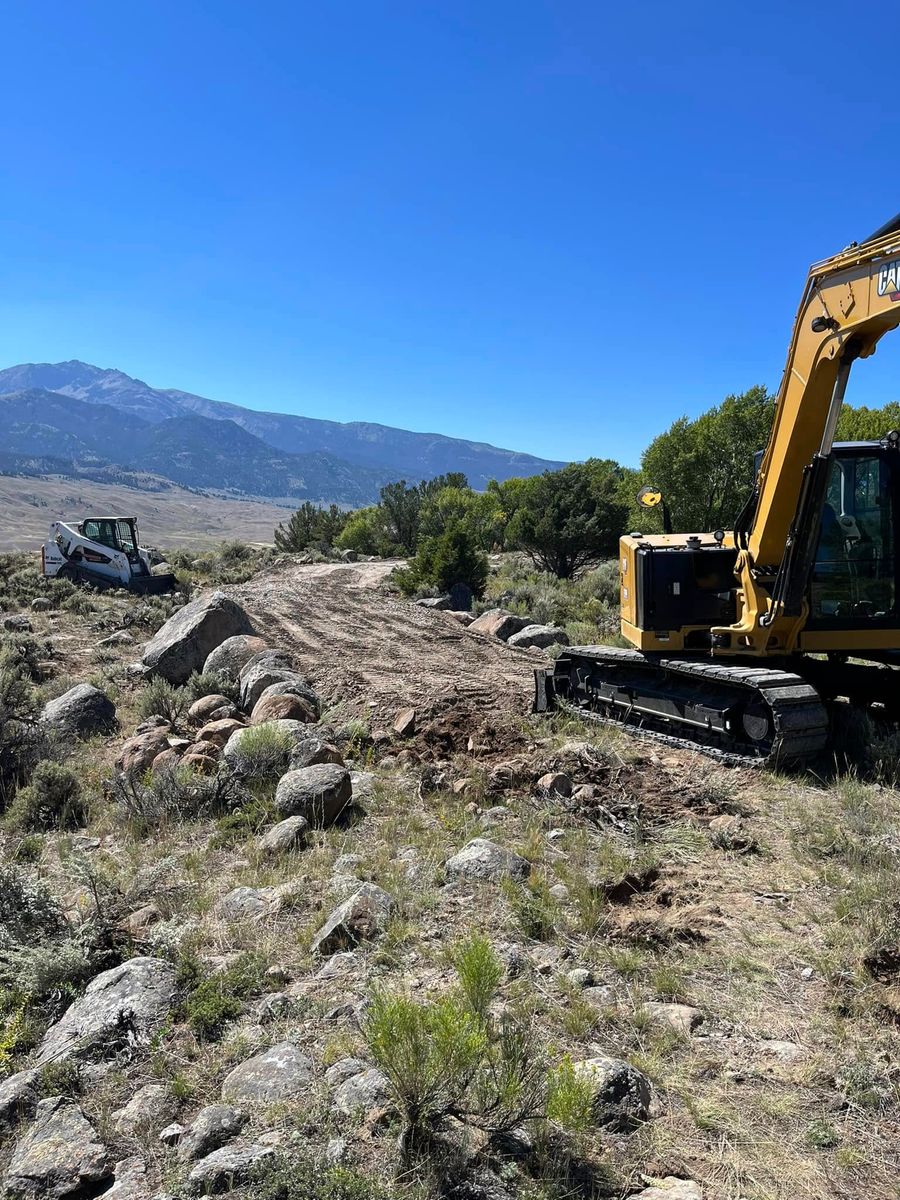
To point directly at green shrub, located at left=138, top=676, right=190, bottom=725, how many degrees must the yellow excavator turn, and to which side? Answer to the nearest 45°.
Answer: approximately 135° to its right

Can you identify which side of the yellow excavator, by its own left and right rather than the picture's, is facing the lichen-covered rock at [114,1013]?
right

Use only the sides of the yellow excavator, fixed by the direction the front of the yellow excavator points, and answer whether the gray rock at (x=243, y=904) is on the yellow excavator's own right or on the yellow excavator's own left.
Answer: on the yellow excavator's own right

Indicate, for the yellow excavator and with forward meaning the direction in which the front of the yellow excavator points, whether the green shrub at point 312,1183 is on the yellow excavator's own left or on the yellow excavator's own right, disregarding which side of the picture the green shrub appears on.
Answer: on the yellow excavator's own right

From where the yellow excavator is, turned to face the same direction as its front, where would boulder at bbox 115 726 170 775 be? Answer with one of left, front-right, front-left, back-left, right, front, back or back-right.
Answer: back-right

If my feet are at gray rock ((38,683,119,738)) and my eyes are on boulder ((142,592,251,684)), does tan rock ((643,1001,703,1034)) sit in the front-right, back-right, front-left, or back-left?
back-right

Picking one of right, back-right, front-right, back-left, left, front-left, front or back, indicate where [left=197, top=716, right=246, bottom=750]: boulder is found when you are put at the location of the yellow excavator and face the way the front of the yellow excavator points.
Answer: back-right

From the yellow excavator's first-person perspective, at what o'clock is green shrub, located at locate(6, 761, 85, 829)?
The green shrub is roughly at 4 o'clock from the yellow excavator.

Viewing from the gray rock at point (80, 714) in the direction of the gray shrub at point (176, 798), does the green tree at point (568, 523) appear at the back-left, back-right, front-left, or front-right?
back-left

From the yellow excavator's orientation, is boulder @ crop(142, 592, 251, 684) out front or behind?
behind

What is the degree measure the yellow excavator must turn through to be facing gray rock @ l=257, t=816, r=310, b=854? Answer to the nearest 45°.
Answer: approximately 90° to its right

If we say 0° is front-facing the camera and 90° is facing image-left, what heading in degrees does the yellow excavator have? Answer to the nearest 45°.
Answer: approximately 315°

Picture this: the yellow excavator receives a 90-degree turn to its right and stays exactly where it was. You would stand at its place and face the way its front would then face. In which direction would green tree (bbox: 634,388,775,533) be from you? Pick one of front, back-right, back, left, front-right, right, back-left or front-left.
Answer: back-right

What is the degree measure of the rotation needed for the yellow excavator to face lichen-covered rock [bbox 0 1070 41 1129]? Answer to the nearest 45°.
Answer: approximately 90° to its right

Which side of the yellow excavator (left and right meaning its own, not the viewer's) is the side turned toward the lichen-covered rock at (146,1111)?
right
